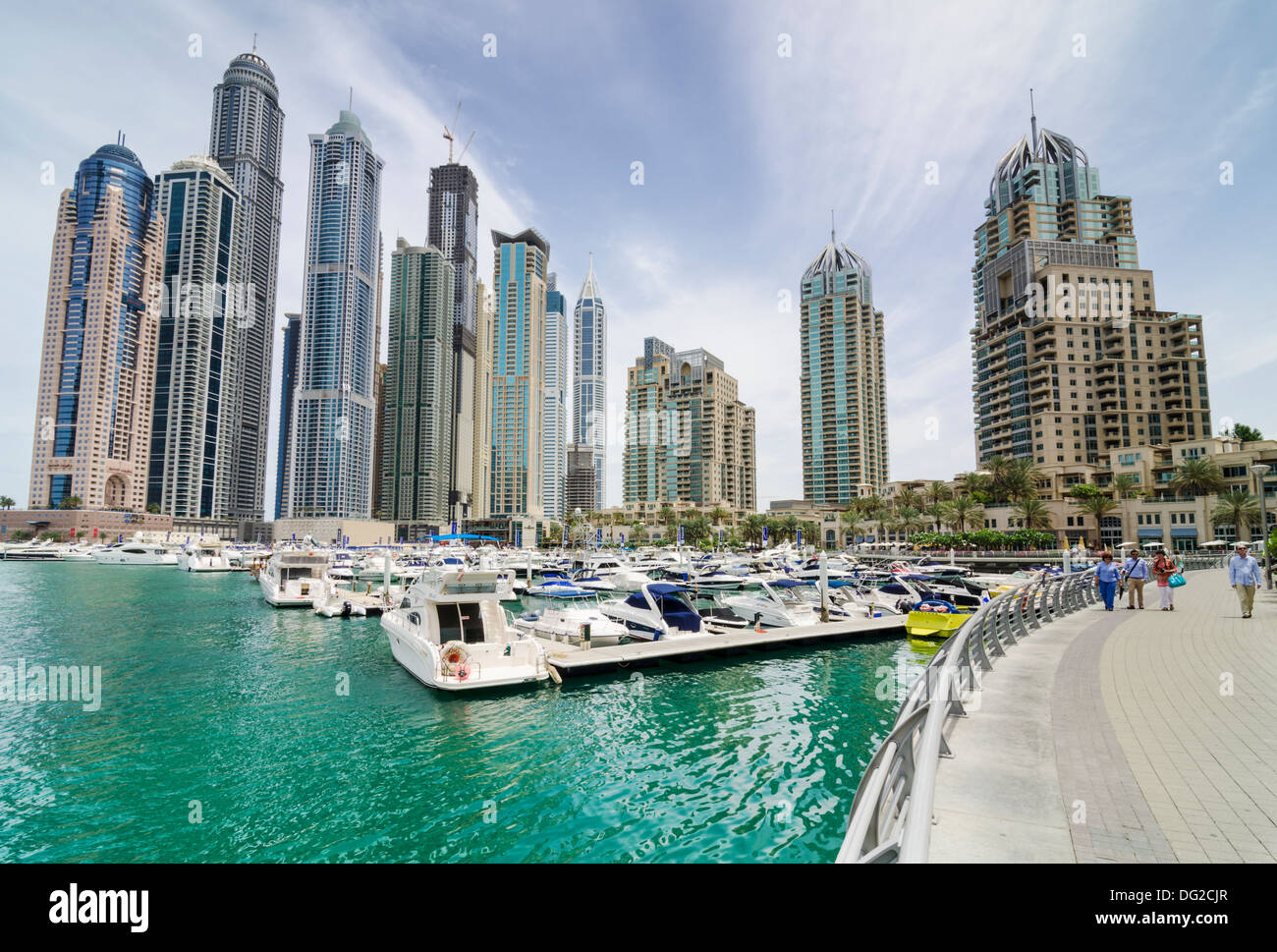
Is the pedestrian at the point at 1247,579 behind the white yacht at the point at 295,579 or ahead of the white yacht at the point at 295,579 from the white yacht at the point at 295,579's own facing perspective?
behind

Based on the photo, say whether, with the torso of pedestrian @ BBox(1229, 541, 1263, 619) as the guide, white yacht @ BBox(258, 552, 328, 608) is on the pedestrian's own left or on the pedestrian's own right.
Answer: on the pedestrian's own right

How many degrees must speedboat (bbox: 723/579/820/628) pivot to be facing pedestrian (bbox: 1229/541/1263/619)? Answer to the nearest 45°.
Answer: approximately 180°

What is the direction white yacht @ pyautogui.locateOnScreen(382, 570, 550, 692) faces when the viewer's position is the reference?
facing away from the viewer and to the left of the viewer

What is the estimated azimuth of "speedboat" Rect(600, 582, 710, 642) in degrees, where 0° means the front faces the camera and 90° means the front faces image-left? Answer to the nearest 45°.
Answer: approximately 135°

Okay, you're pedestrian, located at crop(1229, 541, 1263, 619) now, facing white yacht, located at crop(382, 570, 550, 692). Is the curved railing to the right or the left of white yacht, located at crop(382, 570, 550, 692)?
left

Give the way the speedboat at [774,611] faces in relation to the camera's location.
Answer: facing away from the viewer and to the left of the viewer

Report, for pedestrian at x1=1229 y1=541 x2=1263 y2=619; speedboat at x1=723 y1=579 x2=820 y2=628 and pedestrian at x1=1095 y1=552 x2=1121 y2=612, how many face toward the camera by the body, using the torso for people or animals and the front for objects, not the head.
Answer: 2

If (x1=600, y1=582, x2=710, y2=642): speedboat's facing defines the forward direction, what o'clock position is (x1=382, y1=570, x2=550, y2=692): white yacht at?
The white yacht is roughly at 9 o'clock from the speedboat.
